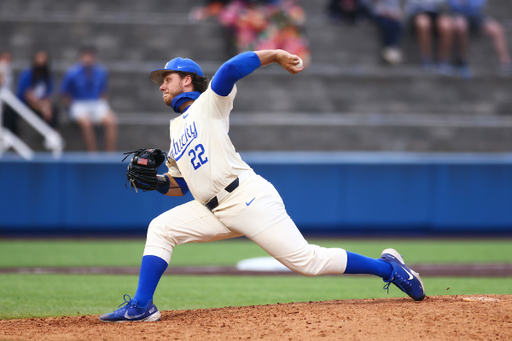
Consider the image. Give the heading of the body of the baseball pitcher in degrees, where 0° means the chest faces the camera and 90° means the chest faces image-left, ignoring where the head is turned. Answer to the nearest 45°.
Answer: approximately 45°

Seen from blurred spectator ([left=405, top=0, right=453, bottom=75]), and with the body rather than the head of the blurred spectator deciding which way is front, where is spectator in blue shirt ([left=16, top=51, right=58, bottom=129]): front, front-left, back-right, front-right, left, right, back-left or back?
front-right

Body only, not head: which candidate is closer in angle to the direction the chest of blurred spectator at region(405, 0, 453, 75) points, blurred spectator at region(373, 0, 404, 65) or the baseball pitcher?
the baseball pitcher

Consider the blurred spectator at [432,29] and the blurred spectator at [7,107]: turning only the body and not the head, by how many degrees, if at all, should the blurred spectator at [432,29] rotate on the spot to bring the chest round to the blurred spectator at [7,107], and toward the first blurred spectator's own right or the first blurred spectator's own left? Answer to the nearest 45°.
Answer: approximately 45° to the first blurred spectator's own right

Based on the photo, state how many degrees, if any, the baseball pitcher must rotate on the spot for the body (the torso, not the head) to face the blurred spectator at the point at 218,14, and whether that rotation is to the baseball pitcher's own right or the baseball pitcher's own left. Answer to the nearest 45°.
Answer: approximately 135° to the baseball pitcher's own right

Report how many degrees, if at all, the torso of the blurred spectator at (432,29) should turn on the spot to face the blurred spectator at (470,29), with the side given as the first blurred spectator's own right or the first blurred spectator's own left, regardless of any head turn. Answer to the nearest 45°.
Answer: approximately 135° to the first blurred spectator's own left

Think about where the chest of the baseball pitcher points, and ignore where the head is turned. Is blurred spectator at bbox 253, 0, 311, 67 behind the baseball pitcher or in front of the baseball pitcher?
behind

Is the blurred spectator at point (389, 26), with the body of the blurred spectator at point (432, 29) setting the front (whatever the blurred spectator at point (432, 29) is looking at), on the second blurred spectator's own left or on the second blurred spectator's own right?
on the second blurred spectator's own right

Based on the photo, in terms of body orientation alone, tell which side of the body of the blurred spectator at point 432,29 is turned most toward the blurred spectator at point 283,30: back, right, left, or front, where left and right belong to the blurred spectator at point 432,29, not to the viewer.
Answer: right

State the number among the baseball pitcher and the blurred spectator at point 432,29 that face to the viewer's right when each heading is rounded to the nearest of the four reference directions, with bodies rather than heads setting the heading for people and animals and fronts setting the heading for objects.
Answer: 0

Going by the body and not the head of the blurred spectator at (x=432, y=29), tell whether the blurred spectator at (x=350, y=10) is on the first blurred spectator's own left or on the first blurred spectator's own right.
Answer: on the first blurred spectator's own right

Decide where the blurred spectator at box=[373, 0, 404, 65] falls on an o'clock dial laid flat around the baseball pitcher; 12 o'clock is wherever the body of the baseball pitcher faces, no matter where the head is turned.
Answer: The blurred spectator is roughly at 5 o'clock from the baseball pitcher.

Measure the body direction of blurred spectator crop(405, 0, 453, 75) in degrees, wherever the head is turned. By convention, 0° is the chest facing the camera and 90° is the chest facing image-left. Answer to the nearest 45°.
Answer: approximately 0°
